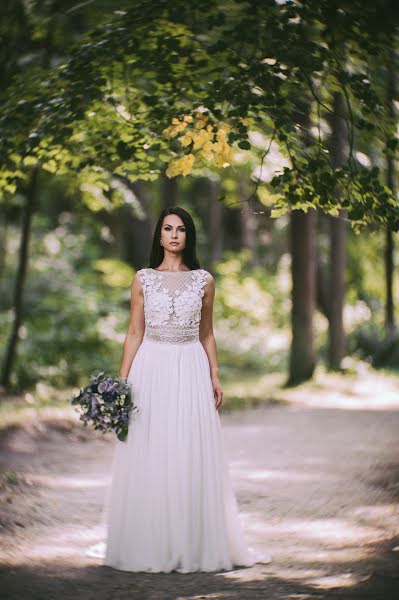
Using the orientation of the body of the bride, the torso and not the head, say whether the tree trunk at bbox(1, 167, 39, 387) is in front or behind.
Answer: behind

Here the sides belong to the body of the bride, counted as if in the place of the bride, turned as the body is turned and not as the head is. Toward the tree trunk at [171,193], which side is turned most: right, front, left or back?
back

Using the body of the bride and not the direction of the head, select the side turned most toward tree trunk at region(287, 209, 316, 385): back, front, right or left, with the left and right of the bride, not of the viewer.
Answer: back

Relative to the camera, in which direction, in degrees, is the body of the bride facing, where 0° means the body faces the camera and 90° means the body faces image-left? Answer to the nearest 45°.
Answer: approximately 0°

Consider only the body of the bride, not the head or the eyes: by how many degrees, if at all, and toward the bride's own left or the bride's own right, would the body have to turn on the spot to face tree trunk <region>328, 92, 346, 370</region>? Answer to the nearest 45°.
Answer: approximately 180°
